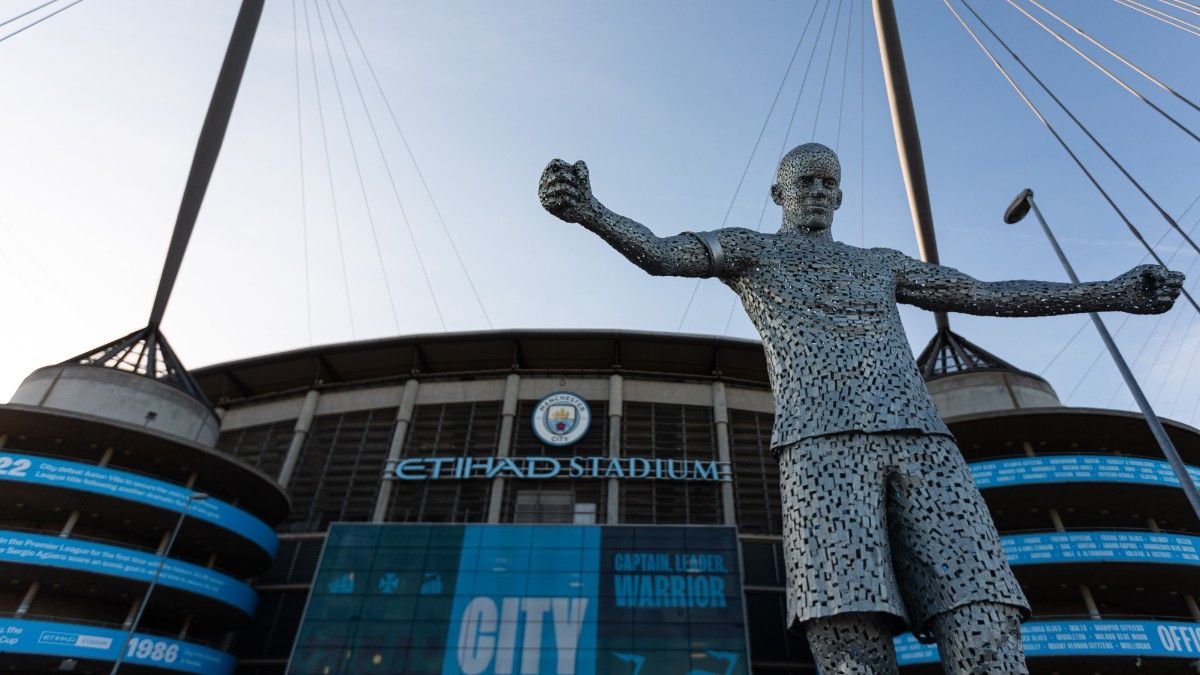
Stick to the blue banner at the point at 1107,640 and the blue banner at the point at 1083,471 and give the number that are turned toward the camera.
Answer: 2

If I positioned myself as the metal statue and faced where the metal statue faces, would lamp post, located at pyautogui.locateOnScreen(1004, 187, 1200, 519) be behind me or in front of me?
behind

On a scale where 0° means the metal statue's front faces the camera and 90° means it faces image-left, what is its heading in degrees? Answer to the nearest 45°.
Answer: approximately 0°

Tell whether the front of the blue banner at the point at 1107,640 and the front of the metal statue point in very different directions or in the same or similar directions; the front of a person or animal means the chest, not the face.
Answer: same or similar directions

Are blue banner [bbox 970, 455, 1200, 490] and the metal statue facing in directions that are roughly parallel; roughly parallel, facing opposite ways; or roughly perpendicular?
roughly parallel

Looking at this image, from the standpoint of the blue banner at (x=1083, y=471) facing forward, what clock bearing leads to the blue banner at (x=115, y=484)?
the blue banner at (x=115, y=484) is roughly at 2 o'clock from the blue banner at (x=1083, y=471).

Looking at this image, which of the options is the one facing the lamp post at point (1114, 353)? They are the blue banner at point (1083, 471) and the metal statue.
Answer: the blue banner

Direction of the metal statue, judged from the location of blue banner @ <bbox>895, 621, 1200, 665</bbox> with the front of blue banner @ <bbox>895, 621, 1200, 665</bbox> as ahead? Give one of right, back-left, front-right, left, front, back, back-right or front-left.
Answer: front

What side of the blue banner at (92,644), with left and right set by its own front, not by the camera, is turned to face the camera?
front

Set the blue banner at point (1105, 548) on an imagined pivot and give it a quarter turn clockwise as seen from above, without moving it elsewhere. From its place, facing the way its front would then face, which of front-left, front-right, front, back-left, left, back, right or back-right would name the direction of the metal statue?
left

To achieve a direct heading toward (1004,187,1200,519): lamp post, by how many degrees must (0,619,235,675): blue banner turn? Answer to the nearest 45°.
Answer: approximately 45° to its left

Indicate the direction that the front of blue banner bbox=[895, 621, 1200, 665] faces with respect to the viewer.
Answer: facing the viewer

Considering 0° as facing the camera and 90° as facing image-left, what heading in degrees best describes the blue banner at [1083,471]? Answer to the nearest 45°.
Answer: approximately 0°

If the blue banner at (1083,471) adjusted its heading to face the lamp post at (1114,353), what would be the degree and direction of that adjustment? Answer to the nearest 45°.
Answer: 0° — it already faces it

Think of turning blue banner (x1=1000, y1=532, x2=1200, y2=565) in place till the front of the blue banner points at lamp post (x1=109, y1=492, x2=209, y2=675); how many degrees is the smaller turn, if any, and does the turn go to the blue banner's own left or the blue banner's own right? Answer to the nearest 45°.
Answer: approximately 45° to the blue banner's own right

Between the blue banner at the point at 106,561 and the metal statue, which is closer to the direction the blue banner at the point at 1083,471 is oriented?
the metal statue
